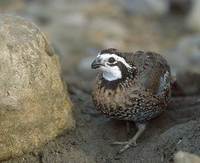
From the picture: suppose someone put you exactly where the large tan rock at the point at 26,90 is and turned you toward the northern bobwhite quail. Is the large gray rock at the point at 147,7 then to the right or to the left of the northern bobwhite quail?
left

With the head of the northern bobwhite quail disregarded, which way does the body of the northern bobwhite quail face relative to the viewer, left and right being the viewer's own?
facing the viewer and to the left of the viewer

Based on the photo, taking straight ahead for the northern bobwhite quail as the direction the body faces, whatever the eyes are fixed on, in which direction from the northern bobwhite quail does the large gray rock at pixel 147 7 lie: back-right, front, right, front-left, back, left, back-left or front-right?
back-right

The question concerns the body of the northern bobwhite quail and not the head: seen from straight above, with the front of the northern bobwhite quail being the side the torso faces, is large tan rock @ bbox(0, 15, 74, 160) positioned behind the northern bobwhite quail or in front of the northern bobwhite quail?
in front
